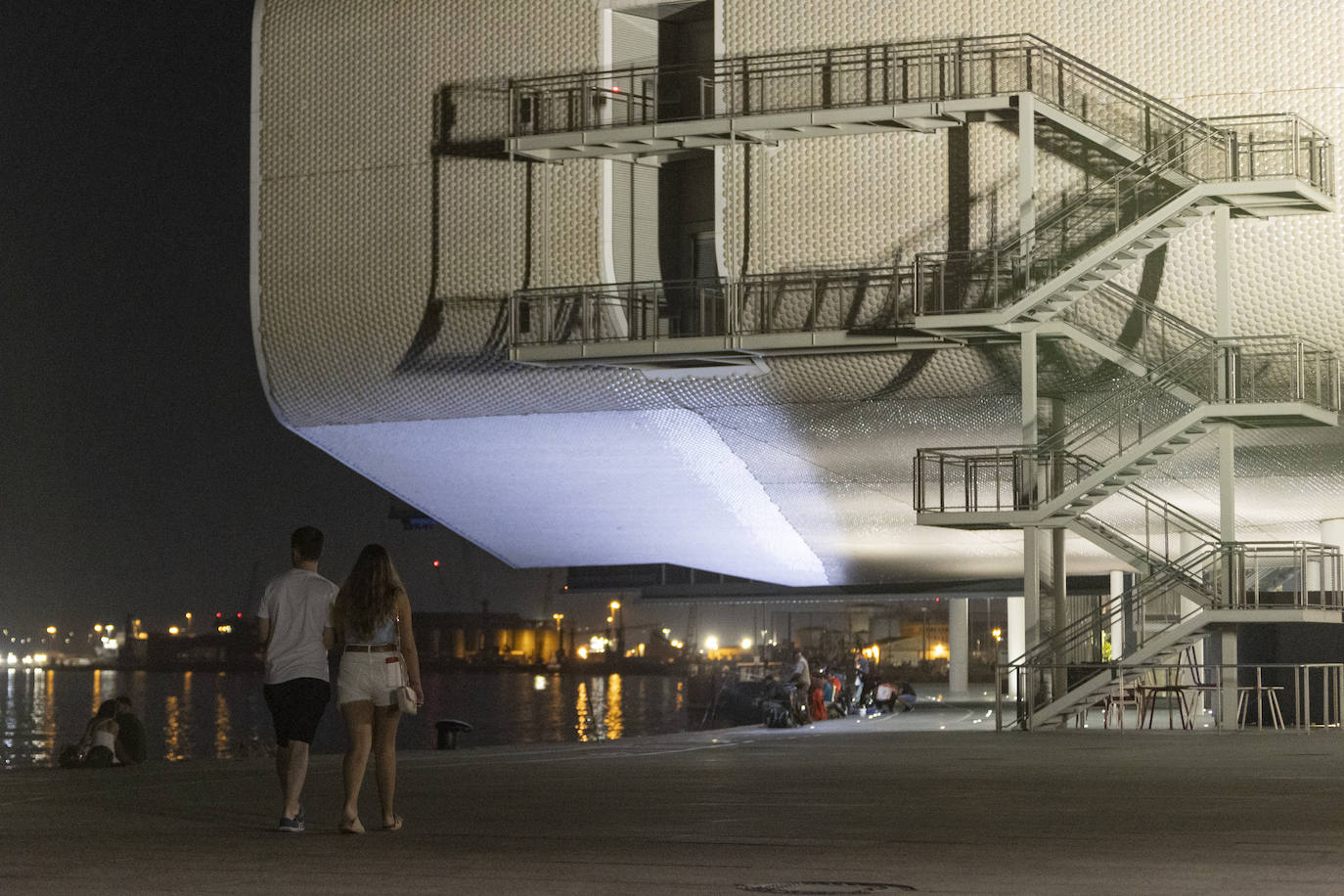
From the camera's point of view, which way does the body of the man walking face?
away from the camera

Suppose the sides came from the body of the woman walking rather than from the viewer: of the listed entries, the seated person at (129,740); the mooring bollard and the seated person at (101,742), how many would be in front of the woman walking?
3

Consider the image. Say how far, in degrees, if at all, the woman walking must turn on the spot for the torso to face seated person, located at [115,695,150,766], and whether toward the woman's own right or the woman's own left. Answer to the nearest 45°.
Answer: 0° — they already face them

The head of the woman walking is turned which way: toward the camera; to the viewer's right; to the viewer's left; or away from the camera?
away from the camera

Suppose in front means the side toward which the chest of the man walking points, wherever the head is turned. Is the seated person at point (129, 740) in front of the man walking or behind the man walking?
in front

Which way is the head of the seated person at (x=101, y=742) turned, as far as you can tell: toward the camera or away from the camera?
away from the camera

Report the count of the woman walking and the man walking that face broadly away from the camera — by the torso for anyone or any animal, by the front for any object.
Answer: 2

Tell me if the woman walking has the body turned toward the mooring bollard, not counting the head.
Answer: yes

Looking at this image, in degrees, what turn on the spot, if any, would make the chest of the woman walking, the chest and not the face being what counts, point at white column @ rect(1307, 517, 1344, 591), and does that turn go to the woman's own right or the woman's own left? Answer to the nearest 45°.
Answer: approximately 45° to the woman's own right

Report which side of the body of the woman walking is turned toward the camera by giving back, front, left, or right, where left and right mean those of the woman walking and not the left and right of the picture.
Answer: back

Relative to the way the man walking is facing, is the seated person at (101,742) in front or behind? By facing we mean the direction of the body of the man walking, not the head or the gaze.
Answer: in front
